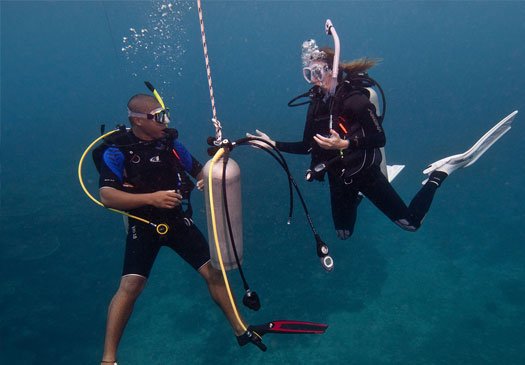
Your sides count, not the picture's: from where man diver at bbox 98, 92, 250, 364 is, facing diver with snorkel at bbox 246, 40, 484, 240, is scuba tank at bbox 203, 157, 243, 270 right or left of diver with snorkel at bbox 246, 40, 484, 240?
right

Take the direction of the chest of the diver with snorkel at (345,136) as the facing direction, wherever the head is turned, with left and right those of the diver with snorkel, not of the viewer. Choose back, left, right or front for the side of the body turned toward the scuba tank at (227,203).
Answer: front

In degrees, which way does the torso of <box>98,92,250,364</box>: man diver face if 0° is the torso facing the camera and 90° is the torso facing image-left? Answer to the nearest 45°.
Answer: approximately 315°

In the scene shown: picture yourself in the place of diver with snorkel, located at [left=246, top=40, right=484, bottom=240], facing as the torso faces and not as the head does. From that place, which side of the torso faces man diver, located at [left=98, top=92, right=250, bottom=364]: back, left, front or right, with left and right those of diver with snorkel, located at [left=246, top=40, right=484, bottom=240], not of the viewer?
front

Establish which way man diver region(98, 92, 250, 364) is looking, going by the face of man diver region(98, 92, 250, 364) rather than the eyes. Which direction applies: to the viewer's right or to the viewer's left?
to the viewer's right

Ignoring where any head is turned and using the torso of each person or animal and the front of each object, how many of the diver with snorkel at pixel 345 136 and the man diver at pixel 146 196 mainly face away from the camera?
0

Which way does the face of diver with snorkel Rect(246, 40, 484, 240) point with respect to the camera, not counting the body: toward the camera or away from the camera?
toward the camera

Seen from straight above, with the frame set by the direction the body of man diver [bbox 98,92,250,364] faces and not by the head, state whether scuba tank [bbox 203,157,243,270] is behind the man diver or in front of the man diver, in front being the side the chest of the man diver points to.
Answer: in front

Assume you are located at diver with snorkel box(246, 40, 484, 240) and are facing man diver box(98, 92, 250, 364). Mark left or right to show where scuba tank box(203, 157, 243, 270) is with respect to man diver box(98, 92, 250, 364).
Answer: left

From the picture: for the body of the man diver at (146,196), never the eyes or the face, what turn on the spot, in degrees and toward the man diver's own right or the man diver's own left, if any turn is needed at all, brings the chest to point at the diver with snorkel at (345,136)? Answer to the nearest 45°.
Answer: approximately 45° to the man diver's own left

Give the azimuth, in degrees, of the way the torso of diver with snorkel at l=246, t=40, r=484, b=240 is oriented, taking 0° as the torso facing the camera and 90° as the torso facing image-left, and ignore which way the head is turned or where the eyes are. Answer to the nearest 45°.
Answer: approximately 45°
